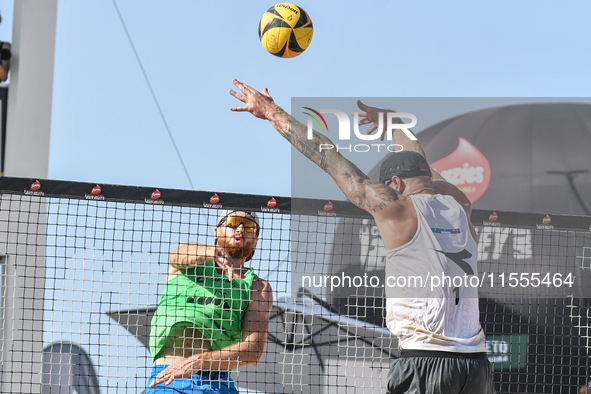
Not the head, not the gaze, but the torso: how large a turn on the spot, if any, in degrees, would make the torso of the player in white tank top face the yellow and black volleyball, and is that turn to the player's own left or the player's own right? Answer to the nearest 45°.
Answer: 0° — they already face it

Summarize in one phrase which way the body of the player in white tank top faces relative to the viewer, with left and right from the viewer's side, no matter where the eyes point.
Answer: facing away from the viewer and to the left of the viewer

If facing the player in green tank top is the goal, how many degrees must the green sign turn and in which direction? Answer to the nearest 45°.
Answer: approximately 45° to its right

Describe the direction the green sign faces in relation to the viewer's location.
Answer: facing the viewer

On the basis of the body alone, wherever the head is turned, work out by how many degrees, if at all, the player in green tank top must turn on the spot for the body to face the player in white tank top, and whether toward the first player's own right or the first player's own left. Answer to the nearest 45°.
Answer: approximately 45° to the first player's own left

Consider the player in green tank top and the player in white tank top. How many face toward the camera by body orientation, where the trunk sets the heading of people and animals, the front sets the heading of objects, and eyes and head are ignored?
1

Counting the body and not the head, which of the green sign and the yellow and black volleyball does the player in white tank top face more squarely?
the yellow and black volleyball

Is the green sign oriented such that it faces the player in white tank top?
yes

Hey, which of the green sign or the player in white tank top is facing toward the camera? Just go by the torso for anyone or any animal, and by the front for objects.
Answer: the green sign

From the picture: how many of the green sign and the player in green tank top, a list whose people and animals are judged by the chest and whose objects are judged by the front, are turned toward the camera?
2

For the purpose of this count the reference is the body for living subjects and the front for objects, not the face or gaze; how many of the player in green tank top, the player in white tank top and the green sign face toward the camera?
2

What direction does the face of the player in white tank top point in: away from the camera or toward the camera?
away from the camera

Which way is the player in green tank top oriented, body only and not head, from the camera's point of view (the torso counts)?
toward the camera

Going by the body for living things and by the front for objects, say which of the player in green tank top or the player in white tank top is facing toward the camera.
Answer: the player in green tank top
